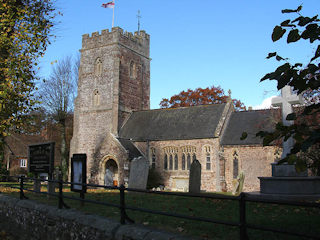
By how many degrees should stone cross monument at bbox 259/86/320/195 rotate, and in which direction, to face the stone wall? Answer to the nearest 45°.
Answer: approximately 45° to its right

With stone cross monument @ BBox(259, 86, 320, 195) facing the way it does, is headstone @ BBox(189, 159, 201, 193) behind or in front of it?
behind

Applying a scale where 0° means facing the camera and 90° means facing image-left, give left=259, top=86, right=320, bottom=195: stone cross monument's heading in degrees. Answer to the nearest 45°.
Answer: approximately 0°

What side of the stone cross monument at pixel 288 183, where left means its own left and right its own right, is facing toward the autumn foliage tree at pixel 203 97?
back

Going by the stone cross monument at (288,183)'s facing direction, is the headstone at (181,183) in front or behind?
behind
